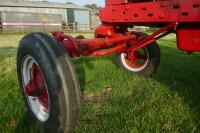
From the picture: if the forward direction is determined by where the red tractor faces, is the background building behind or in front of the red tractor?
in front
